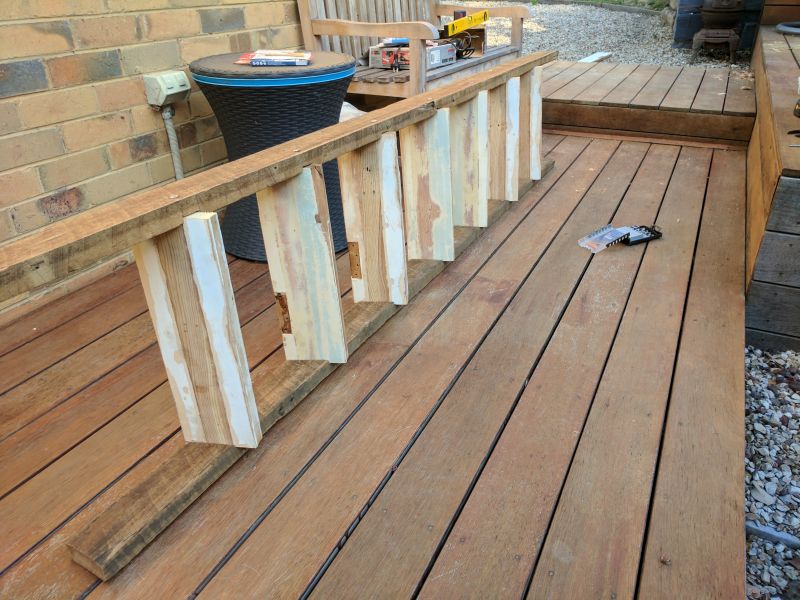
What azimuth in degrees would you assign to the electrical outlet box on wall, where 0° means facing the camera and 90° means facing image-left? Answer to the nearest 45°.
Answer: approximately 315°

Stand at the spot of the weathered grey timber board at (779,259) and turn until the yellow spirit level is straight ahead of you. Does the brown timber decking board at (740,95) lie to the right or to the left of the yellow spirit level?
right

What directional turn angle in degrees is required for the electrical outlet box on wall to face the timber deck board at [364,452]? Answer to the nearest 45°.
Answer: approximately 45° to its right

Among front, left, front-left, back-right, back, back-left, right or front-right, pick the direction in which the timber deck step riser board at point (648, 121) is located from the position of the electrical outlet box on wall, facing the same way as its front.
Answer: front-left

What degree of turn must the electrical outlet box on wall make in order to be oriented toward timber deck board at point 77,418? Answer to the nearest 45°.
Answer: approximately 45° to its right

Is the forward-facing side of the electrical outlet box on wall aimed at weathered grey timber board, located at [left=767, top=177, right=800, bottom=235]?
yes

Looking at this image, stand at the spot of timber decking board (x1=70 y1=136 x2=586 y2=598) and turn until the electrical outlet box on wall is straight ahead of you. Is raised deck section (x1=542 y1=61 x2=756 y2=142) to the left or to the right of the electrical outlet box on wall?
right

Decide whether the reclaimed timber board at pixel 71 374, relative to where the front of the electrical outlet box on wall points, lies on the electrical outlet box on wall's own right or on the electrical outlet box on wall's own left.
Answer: on the electrical outlet box on wall's own right

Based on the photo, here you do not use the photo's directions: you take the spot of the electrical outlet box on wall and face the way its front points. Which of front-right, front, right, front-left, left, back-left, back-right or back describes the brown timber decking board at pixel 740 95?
front-left

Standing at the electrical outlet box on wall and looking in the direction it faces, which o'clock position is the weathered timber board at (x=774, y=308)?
The weathered timber board is roughly at 12 o'clock from the electrical outlet box on wall.

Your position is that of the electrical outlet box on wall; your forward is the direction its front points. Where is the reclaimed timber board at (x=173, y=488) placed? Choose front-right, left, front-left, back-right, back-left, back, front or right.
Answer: front-right
